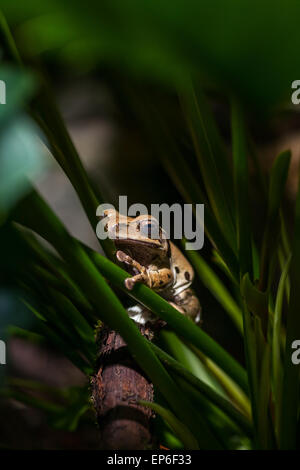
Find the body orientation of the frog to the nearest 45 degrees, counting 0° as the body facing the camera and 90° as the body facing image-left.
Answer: approximately 45°
